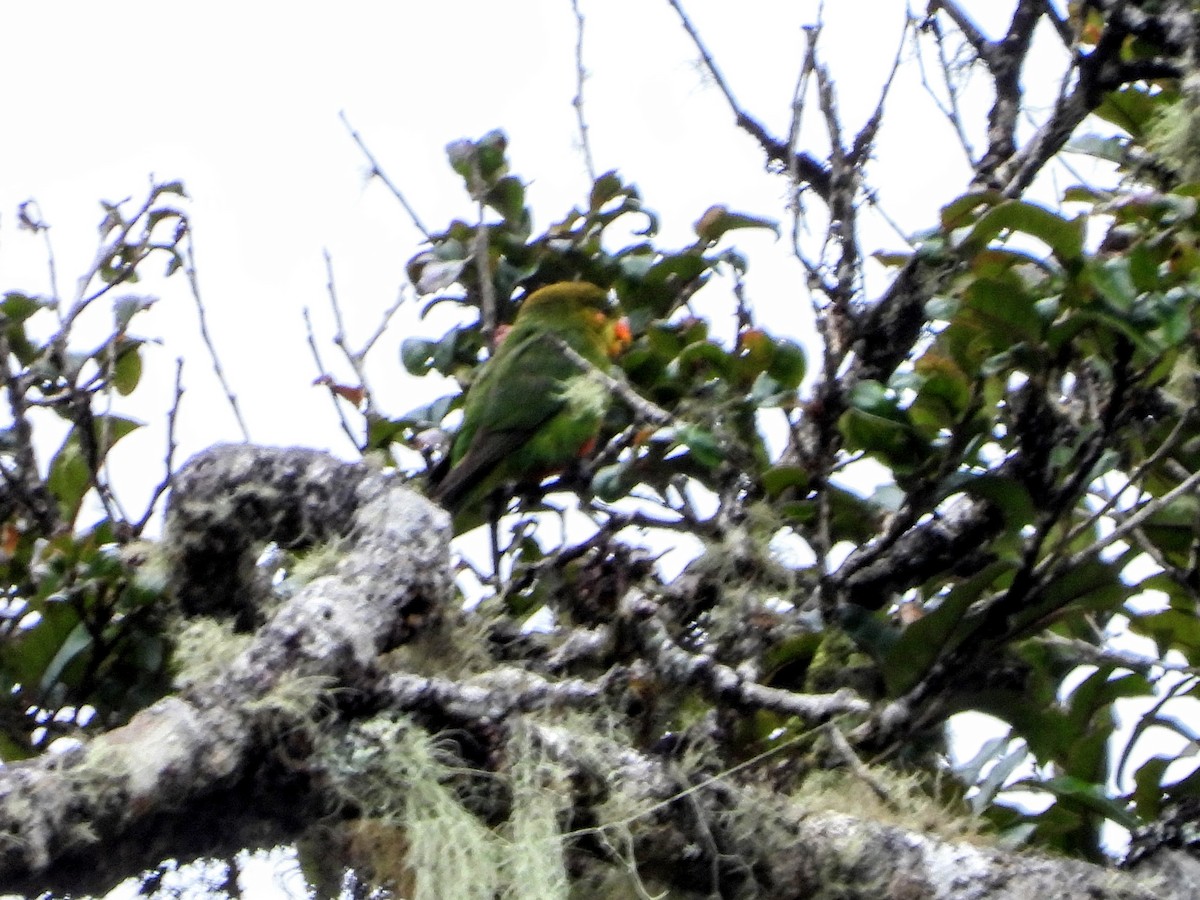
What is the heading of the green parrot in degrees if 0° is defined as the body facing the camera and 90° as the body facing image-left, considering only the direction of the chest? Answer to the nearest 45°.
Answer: approximately 270°
